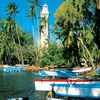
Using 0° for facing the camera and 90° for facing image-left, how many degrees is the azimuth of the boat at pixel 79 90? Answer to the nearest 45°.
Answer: approximately 90°
